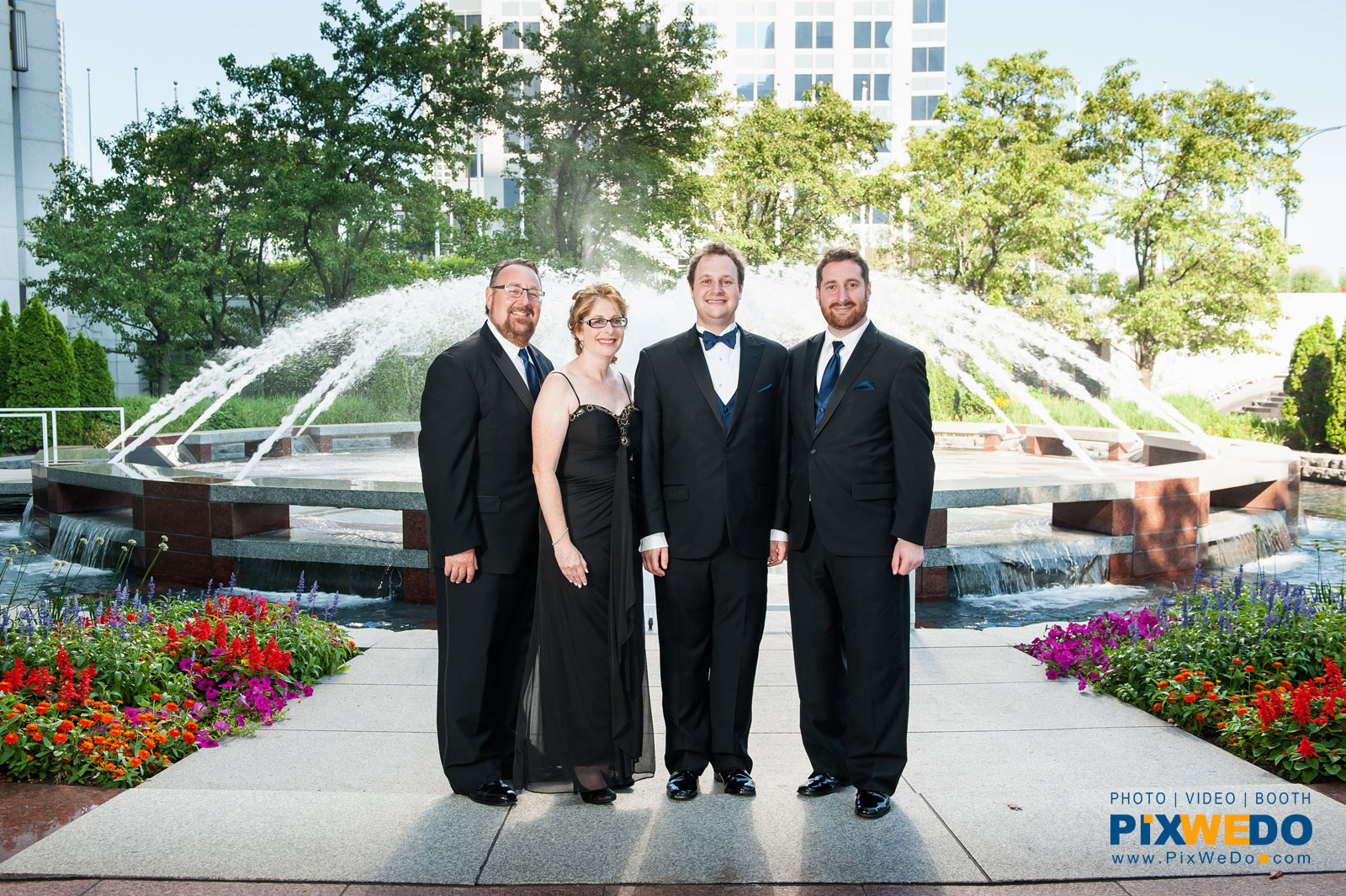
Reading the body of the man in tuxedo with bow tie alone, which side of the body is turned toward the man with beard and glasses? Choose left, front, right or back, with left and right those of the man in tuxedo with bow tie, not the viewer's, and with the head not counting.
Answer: right

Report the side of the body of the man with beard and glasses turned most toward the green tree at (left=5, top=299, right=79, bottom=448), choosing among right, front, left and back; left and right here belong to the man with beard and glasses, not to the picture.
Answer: back

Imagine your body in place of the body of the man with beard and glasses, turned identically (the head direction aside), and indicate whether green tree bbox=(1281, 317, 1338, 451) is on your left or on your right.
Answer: on your left

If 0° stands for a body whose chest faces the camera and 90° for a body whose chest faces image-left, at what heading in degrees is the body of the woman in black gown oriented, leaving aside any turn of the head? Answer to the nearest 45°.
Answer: approximately 315°

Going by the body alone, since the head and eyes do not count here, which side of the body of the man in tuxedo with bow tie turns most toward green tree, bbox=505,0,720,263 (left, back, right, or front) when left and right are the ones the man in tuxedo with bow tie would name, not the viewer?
back
